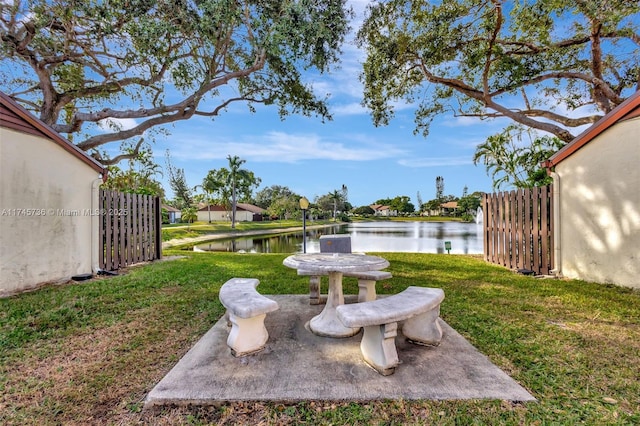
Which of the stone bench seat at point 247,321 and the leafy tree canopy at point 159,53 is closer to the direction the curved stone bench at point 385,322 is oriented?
the leafy tree canopy

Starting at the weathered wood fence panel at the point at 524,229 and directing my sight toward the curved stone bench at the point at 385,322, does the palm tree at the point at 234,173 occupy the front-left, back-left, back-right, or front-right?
back-right

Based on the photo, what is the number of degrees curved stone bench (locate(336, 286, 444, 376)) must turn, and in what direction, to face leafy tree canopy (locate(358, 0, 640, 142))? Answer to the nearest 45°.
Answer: approximately 90° to its right

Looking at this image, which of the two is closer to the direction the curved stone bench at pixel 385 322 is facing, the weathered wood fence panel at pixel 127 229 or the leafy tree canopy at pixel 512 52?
the weathered wood fence panel

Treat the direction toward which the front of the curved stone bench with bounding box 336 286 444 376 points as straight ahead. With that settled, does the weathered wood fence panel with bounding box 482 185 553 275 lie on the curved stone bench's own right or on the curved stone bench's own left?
on the curved stone bench's own right

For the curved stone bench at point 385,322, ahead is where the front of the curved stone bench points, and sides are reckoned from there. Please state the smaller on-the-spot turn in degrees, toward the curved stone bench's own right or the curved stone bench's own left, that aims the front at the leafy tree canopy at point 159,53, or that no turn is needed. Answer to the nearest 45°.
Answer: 0° — it already faces it

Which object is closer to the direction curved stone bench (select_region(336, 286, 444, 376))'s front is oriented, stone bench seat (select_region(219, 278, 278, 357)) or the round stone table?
the round stone table

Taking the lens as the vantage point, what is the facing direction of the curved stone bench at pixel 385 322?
facing away from the viewer and to the left of the viewer

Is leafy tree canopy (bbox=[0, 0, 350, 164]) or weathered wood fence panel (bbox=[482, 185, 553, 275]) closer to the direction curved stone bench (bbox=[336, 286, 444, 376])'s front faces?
the leafy tree canopy
